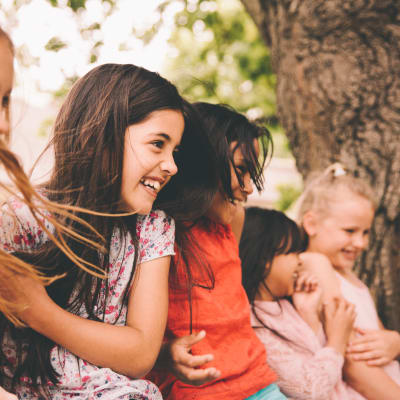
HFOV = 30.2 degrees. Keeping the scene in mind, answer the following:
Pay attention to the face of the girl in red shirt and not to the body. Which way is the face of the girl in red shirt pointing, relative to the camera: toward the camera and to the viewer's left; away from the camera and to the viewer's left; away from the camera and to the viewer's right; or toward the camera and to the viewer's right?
toward the camera and to the viewer's right

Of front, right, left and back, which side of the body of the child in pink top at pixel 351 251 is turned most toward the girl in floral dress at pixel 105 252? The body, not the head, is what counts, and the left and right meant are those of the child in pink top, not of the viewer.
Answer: right

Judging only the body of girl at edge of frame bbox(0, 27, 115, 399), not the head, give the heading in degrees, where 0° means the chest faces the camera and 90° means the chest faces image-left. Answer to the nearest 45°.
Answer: approximately 315°

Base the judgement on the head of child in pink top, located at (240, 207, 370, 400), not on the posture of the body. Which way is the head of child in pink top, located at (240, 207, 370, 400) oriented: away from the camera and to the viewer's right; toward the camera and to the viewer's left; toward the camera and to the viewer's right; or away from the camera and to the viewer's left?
toward the camera and to the viewer's right

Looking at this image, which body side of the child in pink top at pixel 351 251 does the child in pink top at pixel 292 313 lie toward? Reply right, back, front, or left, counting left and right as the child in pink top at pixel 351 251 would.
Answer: right

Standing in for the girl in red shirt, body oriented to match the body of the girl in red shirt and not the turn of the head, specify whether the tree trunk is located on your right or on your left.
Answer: on your left

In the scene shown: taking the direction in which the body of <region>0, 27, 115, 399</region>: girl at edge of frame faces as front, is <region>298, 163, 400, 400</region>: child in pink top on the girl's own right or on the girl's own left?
on the girl's own left
